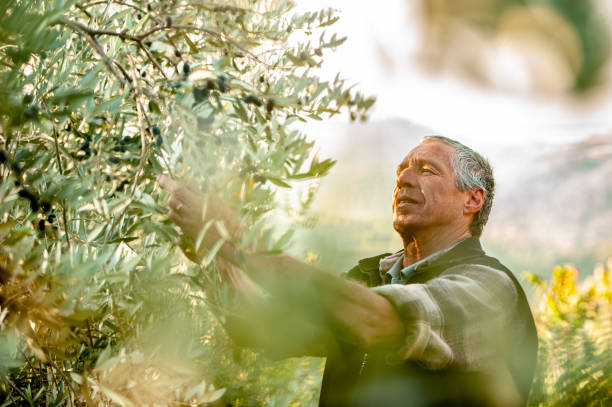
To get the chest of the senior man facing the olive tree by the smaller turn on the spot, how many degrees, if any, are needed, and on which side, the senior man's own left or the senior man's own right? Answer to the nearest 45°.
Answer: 0° — they already face it

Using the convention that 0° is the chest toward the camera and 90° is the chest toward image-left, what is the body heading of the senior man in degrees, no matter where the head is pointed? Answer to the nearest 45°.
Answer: approximately 45°
